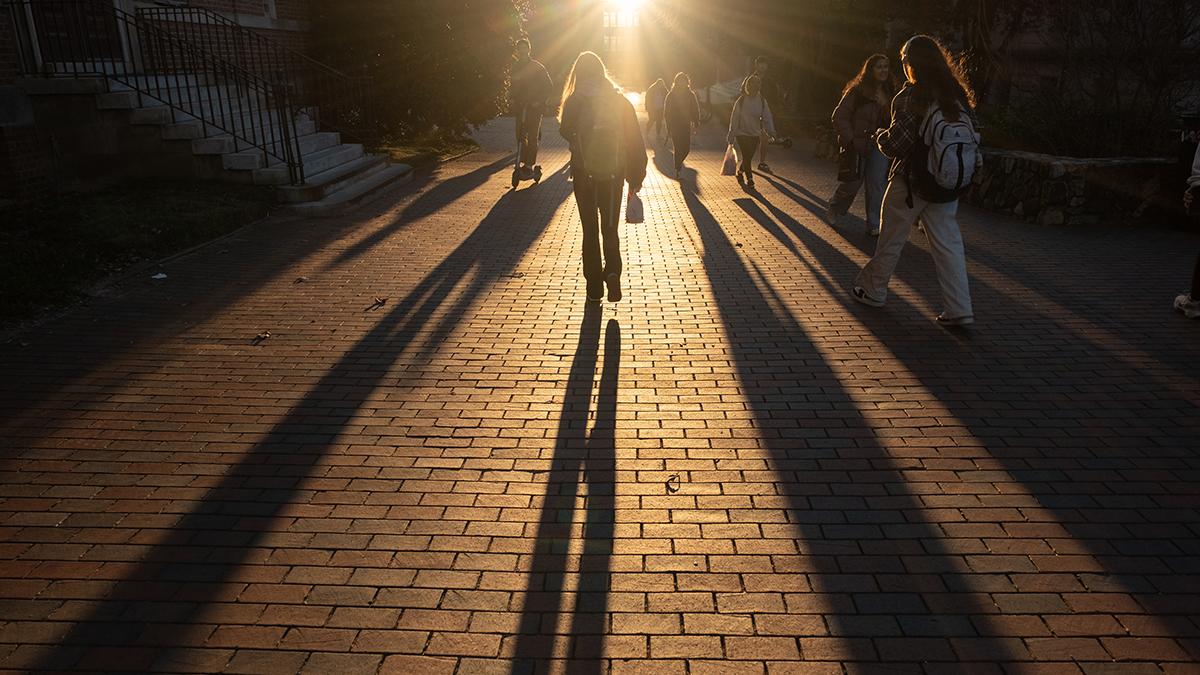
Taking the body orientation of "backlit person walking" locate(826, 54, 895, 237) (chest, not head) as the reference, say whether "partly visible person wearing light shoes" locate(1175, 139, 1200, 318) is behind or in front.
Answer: in front

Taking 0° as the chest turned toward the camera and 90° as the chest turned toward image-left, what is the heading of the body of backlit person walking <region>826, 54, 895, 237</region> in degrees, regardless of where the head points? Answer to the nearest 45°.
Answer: approximately 315°

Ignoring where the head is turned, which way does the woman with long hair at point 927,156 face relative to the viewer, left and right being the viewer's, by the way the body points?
facing away from the viewer and to the left of the viewer

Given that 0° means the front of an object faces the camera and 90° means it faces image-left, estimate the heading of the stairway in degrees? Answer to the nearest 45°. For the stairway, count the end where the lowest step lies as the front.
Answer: approximately 315°

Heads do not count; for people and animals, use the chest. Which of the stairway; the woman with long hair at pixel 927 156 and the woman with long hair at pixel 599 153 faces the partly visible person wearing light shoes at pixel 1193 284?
the stairway

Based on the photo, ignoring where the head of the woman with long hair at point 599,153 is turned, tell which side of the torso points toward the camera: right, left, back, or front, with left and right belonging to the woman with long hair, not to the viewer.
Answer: back

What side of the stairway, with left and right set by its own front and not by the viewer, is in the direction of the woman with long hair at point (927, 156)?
front

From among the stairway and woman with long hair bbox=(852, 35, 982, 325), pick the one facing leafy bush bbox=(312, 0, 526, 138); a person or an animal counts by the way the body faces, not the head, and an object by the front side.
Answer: the woman with long hair

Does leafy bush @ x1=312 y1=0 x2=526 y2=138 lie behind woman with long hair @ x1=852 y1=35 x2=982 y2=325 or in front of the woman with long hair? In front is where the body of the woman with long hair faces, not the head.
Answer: in front

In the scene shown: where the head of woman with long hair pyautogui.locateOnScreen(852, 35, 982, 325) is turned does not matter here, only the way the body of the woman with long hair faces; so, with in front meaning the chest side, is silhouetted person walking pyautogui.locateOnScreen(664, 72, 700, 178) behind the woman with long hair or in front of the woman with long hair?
in front
